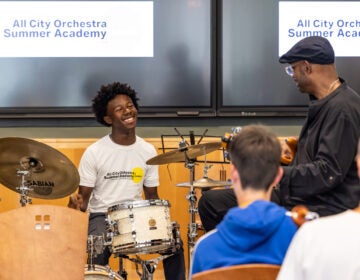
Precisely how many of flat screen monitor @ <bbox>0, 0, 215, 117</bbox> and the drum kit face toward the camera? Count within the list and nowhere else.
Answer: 2

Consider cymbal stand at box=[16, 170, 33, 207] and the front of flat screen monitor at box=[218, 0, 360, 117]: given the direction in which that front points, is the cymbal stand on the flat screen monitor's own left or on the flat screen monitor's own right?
on the flat screen monitor's own right

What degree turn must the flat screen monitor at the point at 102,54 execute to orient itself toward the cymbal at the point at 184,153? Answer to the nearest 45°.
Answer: approximately 45° to its left

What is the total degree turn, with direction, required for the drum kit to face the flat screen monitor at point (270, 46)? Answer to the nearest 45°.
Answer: approximately 135° to its left

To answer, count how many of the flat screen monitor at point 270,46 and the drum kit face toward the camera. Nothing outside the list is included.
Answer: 2

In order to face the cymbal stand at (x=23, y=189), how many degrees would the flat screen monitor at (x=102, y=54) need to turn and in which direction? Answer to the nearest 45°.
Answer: approximately 45° to its right

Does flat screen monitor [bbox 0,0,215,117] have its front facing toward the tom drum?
yes

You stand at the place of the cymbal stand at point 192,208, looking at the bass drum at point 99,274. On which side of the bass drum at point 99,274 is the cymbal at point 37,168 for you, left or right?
right

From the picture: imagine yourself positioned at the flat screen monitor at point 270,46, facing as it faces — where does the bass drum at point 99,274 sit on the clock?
The bass drum is roughly at 1 o'clock from the flat screen monitor.

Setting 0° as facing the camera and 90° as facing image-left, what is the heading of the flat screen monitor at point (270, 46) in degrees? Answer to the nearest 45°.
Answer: approximately 0°
